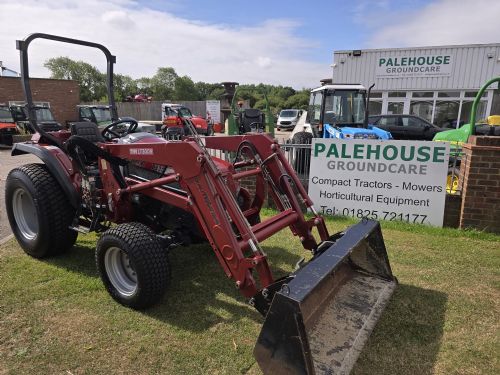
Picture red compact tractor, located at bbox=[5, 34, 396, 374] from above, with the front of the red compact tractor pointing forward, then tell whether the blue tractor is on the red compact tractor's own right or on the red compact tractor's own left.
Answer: on the red compact tractor's own left

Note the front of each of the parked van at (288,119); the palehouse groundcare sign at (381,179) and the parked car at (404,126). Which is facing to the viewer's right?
the parked car at (404,126)

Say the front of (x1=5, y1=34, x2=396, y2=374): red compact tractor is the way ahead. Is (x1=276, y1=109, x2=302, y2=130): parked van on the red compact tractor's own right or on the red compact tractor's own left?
on the red compact tractor's own left

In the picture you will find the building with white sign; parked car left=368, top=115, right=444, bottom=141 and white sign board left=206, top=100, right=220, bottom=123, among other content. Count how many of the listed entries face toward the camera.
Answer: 2

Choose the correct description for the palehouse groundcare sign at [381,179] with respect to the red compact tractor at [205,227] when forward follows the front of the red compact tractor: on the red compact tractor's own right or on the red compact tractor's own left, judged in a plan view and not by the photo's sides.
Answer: on the red compact tractor's own left

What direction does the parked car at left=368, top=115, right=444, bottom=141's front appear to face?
to the viewer's right

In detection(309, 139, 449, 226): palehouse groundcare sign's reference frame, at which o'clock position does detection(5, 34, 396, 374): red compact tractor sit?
The red compact tractor is roughly at 1 o'clock from the palehouse groundcare sign.

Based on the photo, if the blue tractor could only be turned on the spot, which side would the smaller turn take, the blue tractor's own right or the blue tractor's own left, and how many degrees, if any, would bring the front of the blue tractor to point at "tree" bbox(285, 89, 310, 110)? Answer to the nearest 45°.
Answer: approximately 135° to the blue tractor's own left

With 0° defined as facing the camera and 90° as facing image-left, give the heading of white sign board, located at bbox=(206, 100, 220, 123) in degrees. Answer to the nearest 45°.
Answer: approximately 0°
